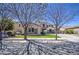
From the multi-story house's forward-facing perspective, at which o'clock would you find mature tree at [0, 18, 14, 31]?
The mature tree is roughly at 3 o'clock from the multi-story house.

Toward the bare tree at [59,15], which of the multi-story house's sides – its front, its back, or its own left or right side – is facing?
front

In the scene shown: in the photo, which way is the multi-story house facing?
toward the camera
